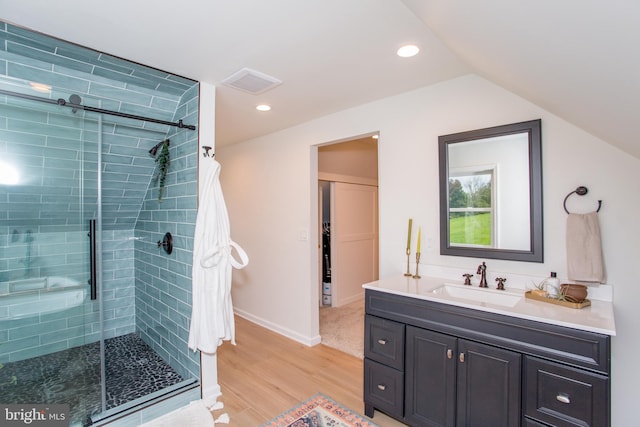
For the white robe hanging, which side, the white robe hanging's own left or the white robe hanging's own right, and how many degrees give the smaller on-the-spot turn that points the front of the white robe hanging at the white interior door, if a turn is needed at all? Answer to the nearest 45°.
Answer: approximately 90° to the white robe hanging's own left

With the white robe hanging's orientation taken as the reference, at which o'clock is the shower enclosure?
The shower enclosure is roughly at 5 o'clock from the white robe hanging.

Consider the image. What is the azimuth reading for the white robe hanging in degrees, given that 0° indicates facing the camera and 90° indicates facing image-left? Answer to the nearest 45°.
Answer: approximately 315°
